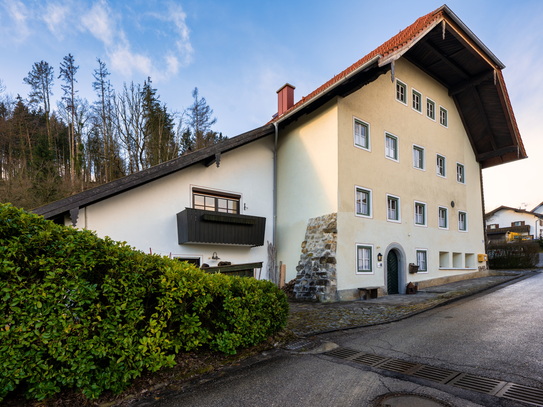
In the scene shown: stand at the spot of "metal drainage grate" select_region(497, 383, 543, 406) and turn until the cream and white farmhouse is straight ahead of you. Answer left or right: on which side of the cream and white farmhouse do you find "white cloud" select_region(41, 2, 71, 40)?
left

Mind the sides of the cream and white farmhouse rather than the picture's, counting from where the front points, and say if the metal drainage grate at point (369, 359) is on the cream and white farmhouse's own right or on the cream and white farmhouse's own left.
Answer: on the cream and white farmhouse's own right

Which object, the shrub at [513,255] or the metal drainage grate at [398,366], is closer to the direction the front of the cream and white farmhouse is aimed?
the metal drainage grate

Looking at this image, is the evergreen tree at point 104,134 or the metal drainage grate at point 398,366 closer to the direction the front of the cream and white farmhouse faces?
the metal drainage grate

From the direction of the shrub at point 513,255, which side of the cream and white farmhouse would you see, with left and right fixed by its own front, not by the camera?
left

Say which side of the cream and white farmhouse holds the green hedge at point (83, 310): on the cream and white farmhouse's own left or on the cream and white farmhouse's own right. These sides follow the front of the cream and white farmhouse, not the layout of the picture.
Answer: on the cream and white farmhouse's own right

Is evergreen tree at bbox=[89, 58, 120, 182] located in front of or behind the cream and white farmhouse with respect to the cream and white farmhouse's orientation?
behind

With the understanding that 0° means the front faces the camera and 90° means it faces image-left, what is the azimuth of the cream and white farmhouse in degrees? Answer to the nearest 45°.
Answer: approximately 315°

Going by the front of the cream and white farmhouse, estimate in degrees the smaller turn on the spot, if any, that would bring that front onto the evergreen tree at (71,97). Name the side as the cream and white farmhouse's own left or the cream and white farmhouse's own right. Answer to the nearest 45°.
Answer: approximately 180°

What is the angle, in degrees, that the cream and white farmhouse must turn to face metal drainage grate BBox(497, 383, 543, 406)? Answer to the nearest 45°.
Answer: approximately 45° to its right

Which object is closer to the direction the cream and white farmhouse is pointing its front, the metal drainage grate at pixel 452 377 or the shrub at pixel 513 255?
the metal drainage grate
